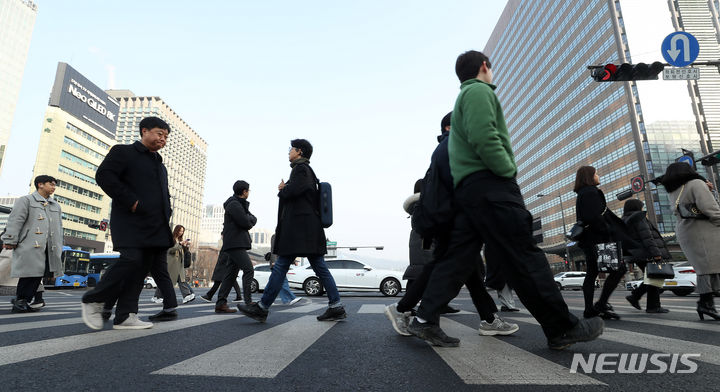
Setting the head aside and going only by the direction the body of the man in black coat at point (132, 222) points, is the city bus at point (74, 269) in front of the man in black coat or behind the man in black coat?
behind

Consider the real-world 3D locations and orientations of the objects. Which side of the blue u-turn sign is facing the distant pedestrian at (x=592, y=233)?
front

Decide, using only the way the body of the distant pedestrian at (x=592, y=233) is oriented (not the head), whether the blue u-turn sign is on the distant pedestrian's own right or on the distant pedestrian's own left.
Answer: on the distant pedestrian's own left

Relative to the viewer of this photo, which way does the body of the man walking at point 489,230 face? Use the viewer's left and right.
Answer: facing to the right of the viewer

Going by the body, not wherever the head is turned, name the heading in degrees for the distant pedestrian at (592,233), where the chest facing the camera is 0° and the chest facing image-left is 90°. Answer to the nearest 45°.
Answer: approximately 270°

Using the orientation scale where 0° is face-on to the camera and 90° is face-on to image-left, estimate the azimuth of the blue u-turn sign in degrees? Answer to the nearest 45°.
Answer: approximately 0°

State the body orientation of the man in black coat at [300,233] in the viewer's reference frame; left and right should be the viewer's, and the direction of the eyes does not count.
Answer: facing to the left of the viewer
